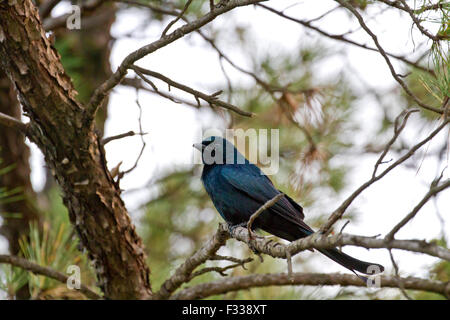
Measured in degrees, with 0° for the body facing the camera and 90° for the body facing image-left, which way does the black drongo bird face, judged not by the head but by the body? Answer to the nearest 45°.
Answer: approximately 90°

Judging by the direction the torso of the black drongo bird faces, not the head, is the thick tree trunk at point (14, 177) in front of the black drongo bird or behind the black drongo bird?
in front

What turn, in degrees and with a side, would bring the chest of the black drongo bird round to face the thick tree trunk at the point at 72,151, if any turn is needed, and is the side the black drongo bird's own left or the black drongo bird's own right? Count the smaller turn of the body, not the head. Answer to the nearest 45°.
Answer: approximately 45° to the black drongo bird's own left
